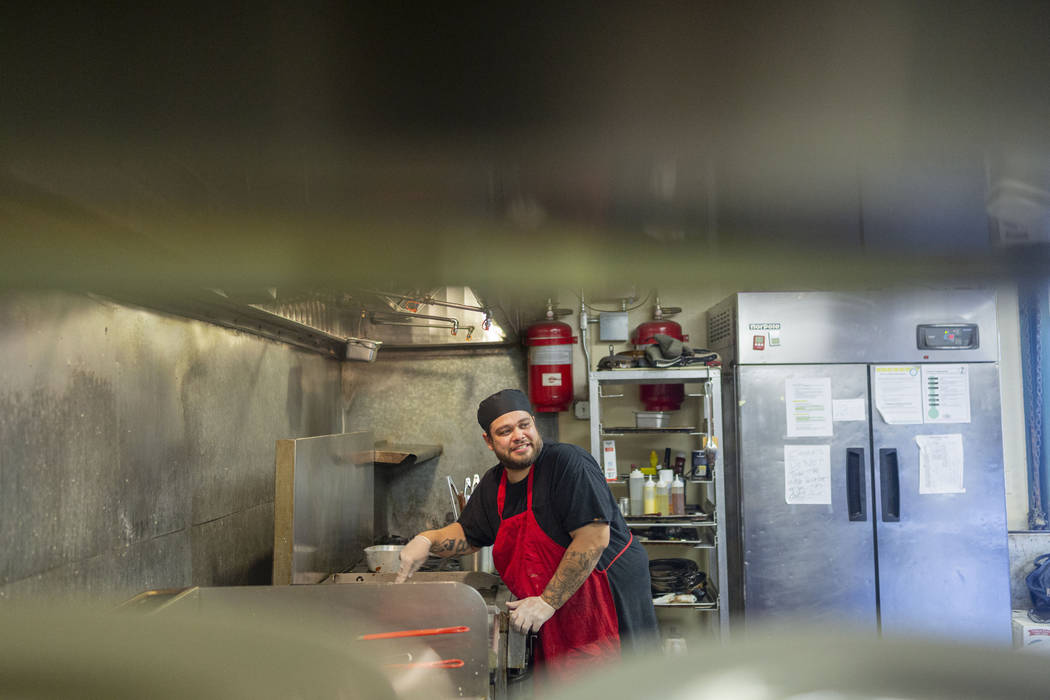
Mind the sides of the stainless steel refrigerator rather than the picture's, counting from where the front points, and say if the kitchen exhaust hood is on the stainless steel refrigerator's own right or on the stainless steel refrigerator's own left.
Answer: on the stainless steel refrigerator's own right

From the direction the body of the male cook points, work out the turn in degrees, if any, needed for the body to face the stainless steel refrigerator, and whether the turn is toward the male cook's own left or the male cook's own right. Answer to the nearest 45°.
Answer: approximately 180°
